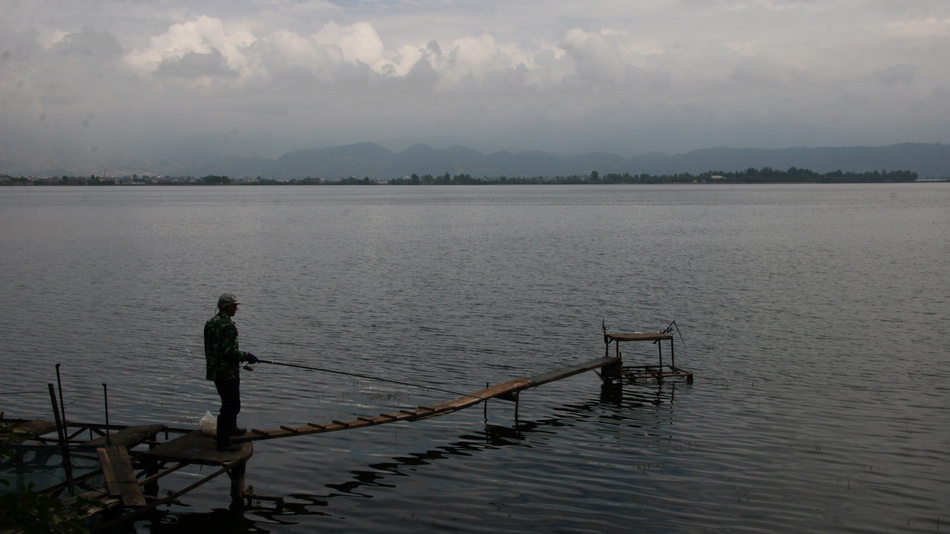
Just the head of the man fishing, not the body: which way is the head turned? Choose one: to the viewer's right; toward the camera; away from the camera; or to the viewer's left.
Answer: to the viewer's right

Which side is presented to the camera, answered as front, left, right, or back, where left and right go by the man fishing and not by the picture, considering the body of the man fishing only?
right
